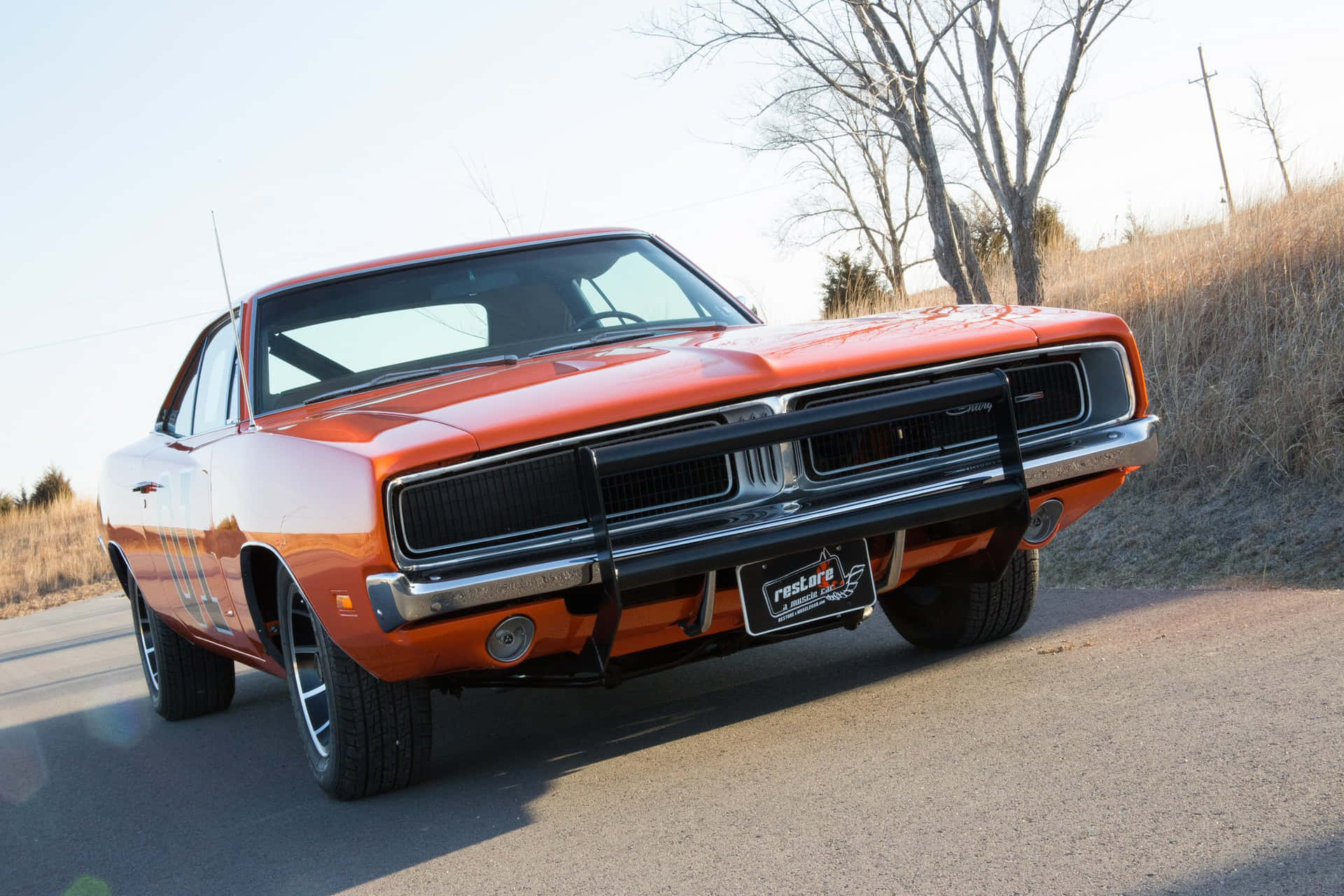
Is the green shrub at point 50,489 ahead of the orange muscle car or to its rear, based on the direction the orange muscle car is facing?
to the rear

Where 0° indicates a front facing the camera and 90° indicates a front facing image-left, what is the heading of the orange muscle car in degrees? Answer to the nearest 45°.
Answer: approximately 315°
